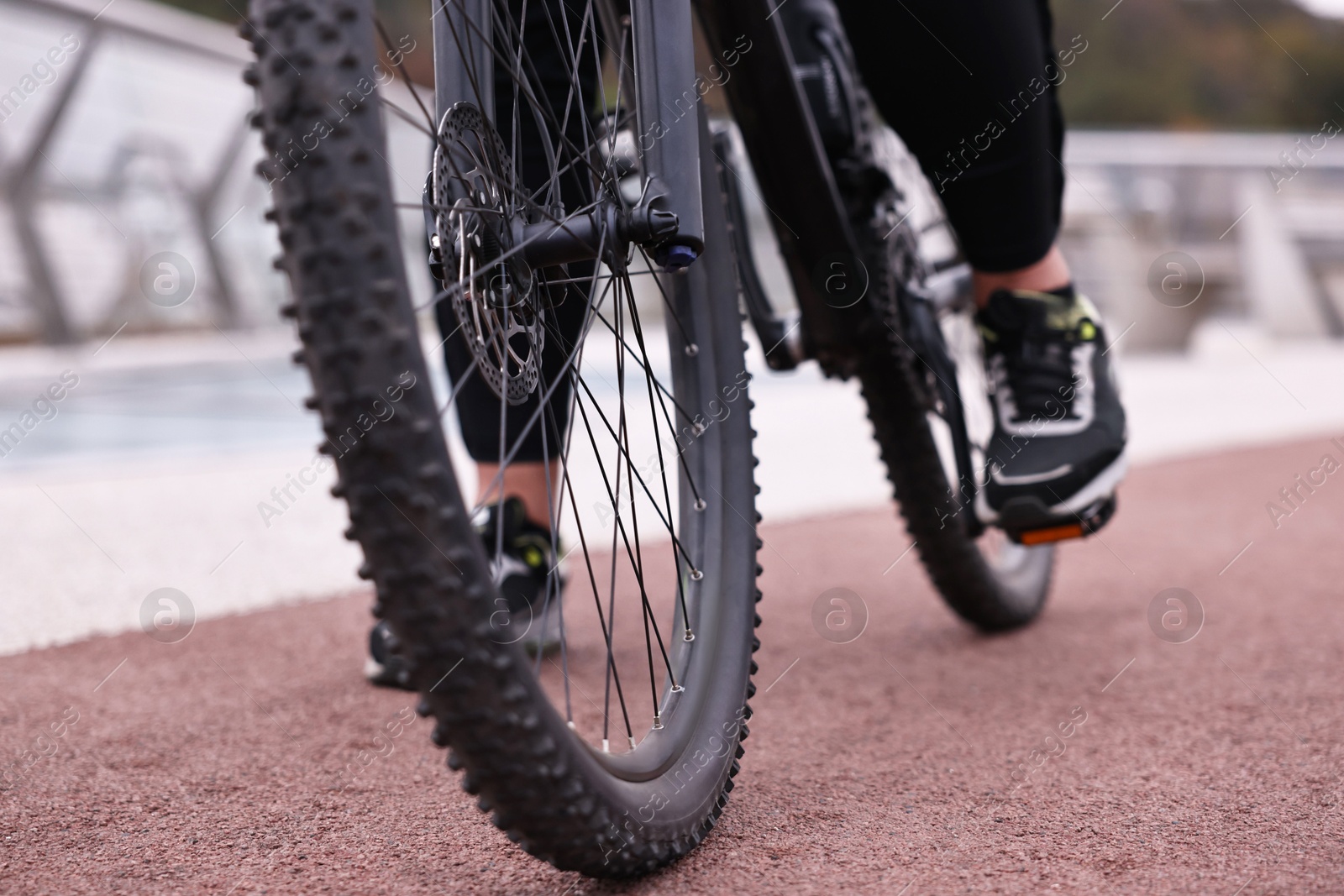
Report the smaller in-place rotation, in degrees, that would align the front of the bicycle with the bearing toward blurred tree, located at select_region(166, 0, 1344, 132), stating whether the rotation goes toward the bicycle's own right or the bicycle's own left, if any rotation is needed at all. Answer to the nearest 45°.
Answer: approximately 180°

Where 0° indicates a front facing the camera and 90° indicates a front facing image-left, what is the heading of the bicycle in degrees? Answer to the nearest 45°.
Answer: approximately 45°
